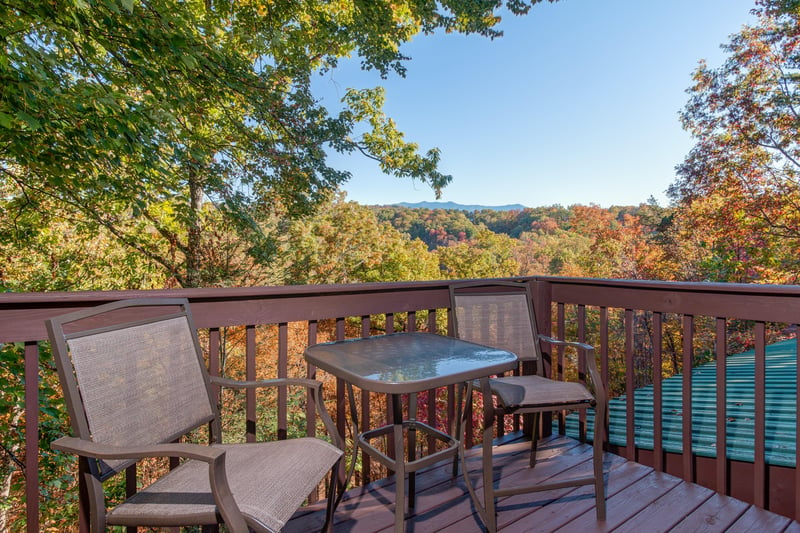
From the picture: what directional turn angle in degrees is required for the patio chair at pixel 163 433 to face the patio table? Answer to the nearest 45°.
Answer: approximately 45° to its left

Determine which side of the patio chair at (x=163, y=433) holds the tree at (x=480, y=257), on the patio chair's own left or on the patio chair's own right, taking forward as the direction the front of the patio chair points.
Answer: on the patio chair's own left

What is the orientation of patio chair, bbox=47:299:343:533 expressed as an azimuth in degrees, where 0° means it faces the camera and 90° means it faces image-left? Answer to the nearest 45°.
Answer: approximately 315°

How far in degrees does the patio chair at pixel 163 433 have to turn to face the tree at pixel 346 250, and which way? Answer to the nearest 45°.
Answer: approximately 135° to its left

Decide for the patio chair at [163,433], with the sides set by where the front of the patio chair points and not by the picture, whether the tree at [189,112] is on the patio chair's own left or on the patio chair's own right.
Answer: on the patio chair's own left

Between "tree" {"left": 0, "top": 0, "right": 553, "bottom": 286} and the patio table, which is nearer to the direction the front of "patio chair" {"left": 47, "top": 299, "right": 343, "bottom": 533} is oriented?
the patio table

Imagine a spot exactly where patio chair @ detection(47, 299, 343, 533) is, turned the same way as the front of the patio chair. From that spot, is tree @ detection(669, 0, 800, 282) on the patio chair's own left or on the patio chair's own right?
on the patio chair's own left

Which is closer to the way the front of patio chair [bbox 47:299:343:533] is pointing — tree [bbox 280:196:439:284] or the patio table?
the patio table
